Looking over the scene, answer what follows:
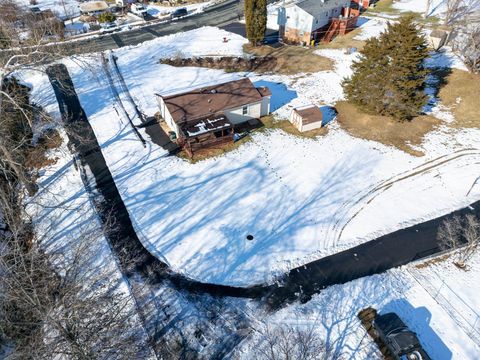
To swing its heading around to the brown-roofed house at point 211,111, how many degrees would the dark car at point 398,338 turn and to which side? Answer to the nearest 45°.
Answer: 0° — it already faces it

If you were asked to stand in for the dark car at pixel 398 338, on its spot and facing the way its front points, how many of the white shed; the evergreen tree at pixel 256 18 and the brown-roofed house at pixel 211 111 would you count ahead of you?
3

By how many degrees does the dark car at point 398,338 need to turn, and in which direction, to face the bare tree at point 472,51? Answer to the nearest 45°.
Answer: approximately 45° to its right

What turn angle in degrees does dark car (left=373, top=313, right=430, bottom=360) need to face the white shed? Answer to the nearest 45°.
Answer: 0° — it already faces it

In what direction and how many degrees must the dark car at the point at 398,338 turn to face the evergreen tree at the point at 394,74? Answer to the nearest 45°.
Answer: approximately 45° to its right

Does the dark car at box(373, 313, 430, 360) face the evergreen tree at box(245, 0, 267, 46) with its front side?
yes

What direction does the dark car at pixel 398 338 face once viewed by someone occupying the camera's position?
facing away from the viewer and to the left of the viewer

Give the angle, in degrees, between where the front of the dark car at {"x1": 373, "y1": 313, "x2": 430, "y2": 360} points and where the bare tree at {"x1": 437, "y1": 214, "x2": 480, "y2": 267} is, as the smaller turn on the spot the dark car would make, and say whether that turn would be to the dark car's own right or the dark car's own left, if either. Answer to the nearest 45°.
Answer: approximately 45° to the dark car's own right

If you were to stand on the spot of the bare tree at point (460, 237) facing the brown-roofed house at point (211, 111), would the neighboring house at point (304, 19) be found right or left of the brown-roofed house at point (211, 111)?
right
